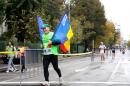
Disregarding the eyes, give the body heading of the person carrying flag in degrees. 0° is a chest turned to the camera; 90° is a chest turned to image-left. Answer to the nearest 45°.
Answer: approximately 45°

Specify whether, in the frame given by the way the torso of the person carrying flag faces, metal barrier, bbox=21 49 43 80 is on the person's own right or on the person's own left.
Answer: on the person's own right
